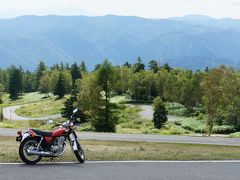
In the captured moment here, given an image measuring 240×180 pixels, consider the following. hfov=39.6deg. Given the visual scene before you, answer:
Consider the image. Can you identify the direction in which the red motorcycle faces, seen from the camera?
facing to the right of the viewer
